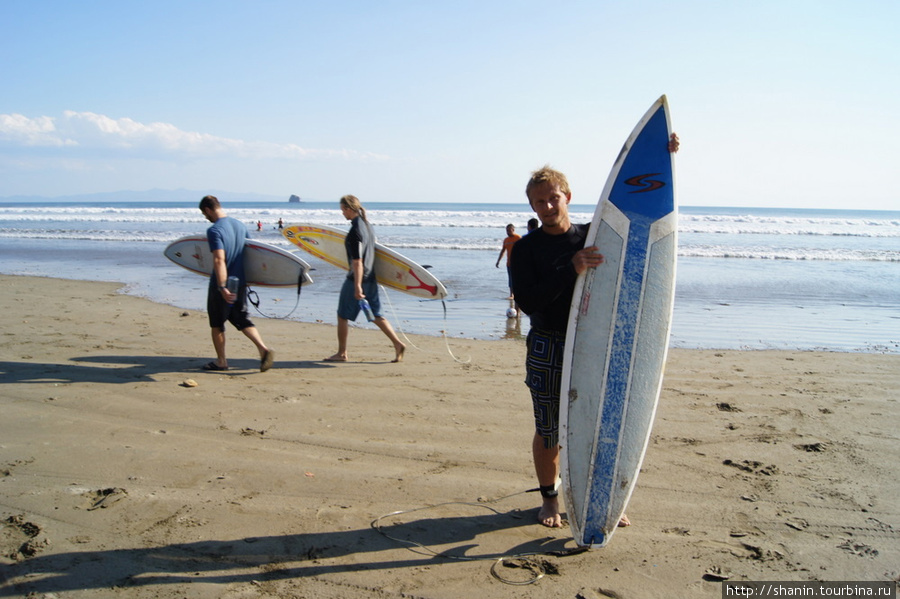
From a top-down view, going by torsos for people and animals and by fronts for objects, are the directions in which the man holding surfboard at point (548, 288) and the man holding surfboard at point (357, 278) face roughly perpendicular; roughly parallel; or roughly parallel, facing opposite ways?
roughly perpendicular

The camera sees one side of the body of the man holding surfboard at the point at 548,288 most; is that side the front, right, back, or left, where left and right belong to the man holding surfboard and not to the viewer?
front

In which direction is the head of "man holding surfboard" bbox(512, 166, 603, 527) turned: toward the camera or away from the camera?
toward the camera

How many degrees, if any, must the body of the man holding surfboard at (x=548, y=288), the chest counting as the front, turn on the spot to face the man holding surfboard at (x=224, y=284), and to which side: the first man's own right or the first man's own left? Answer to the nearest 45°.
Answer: approximately 135° to the first man's own right
